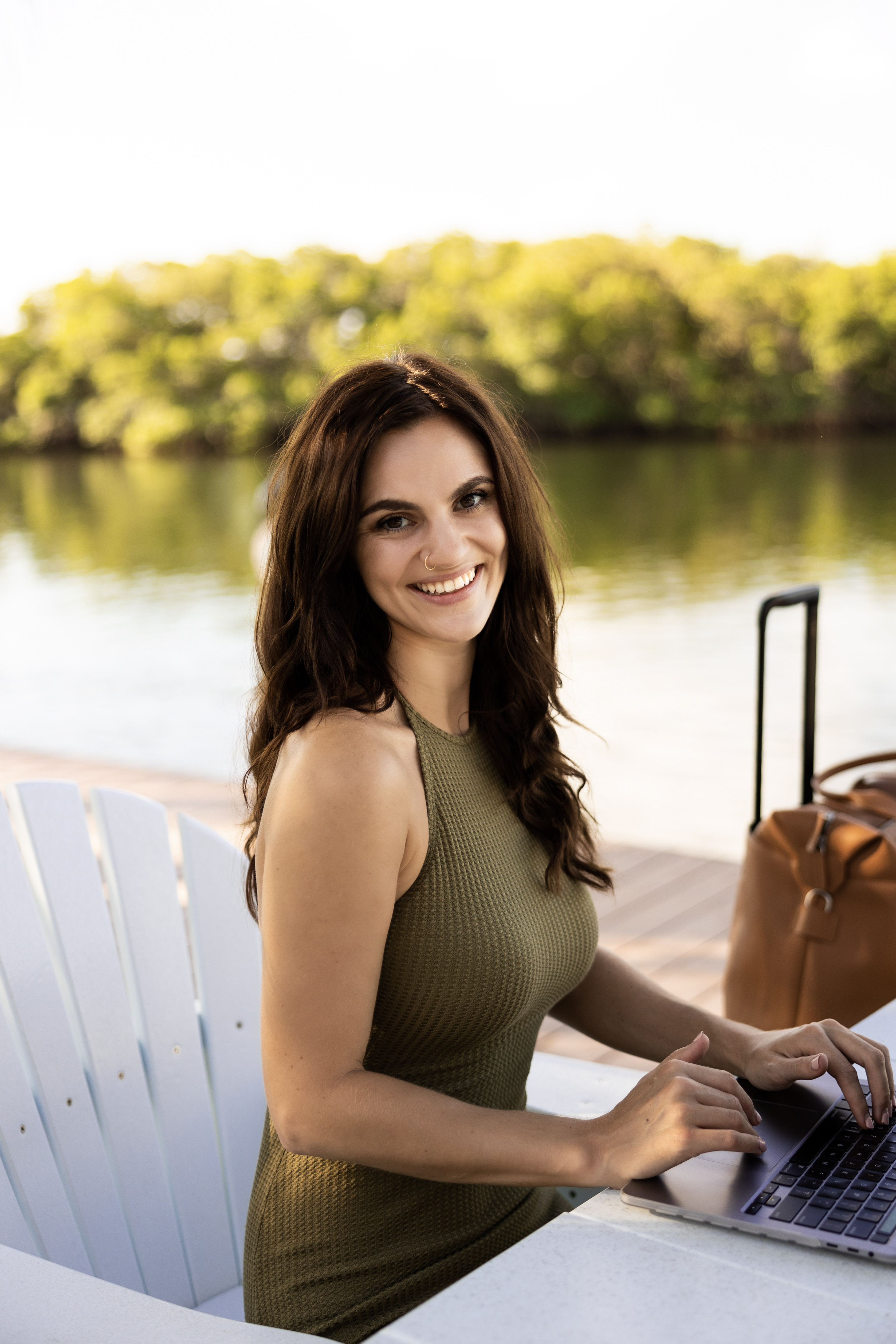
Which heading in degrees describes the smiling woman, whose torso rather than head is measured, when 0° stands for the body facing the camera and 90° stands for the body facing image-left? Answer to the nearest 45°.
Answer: approximately 315°

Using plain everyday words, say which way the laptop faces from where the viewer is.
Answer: facing away from the viewer and to the left of the viewer

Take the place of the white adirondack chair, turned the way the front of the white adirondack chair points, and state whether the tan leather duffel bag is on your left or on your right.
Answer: on your left

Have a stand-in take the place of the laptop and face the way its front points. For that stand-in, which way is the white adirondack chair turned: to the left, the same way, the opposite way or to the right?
the opposite way
